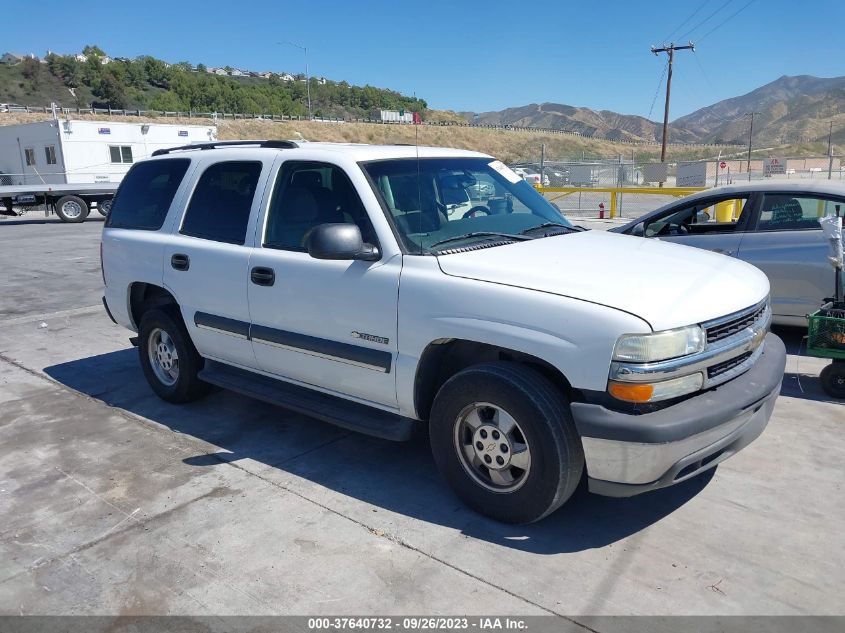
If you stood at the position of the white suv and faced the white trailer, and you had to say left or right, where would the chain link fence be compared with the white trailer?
right

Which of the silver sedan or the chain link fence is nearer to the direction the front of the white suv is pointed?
the silver sedan

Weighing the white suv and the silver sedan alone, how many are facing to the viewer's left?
1

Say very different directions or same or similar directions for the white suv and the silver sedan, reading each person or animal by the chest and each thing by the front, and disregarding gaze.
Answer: very different directions

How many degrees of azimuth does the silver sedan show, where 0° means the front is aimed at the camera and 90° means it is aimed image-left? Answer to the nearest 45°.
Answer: approximately 90°

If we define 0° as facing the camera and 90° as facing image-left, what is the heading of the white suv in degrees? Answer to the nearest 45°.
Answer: approximately 315°

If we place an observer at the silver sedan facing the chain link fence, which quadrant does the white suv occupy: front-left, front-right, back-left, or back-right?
back-left

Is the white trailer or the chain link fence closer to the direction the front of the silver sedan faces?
the white trailer

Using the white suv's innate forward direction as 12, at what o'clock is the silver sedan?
The silver sedan is roughly at 9 o'clock from the white suv.

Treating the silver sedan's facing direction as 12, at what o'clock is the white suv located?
The white suv is roughly at 10 o'clock from the silver sedan.

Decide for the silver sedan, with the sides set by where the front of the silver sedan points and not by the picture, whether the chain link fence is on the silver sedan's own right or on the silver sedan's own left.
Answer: on the silver sedan's own right

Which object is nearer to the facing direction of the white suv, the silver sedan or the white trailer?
the silver sedan

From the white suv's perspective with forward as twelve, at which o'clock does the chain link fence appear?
The chain link fence is roughly at 8 o'clock from the white suv.
